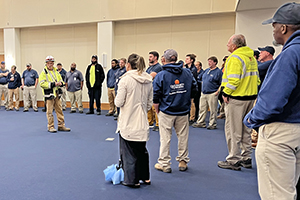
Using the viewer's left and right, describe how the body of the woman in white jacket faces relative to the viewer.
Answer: facing away from the viewer and to the left of the viewer

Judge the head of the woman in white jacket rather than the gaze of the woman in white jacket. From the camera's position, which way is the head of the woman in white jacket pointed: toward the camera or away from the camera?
away from the camera

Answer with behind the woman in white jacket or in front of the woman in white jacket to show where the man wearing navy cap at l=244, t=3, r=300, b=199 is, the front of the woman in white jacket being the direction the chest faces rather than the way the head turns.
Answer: behind

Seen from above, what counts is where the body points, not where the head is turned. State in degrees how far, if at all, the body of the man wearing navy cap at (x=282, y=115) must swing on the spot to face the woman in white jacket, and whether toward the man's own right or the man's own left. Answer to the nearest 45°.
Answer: approximately 45° to the man's own right

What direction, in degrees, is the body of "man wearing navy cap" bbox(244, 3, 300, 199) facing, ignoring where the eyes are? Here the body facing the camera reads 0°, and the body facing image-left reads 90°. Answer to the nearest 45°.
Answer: approximately 90°
